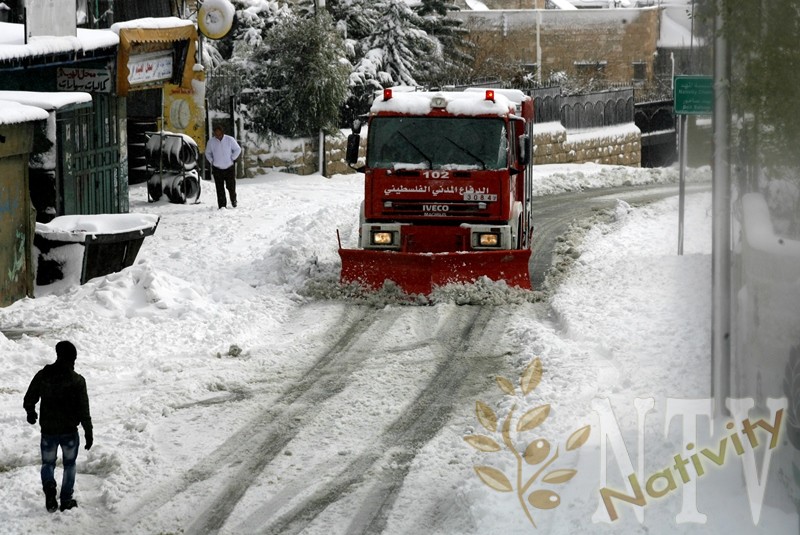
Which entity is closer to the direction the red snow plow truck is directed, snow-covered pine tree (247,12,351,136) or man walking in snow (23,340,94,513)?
the man walking in snow

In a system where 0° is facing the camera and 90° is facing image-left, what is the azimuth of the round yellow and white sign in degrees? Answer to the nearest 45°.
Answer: approximately 0°

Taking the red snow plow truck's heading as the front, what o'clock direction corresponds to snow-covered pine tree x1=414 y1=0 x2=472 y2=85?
The snow-covered pine tree is roughly at 6 o'clock from the red snow plow truck.

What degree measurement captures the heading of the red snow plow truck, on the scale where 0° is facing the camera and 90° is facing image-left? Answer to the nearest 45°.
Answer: approximately 0°

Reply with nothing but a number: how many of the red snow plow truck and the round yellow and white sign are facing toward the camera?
2

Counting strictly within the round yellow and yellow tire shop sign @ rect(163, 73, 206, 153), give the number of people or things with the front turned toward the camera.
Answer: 2
